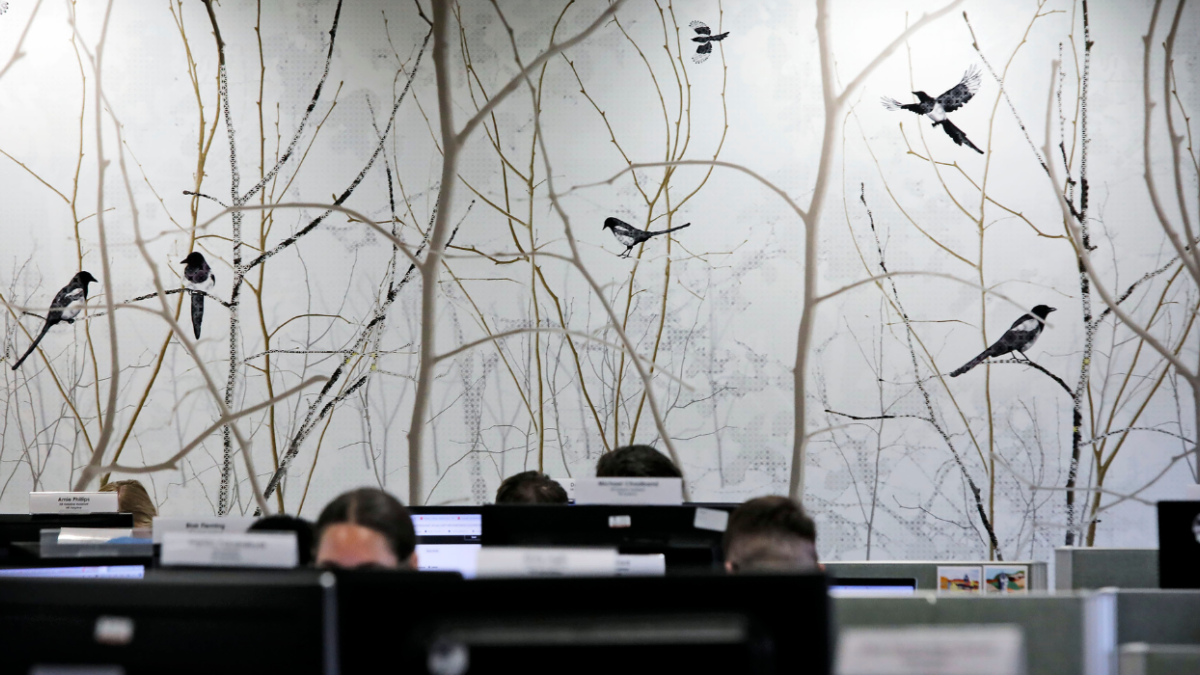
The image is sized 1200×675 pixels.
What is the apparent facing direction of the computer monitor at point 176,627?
away from the camera

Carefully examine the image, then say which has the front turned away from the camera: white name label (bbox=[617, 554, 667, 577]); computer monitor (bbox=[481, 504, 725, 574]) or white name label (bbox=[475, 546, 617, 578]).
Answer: the computer monitor

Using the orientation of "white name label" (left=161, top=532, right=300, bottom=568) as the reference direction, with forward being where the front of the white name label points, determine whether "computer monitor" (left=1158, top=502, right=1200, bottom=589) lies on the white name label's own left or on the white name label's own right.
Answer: on the white name label's own left

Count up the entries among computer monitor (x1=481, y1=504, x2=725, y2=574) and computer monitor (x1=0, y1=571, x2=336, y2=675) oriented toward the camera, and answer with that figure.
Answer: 0

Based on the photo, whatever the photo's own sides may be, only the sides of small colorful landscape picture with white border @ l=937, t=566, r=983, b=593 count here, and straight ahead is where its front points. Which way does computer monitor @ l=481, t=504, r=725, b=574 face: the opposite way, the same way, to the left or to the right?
the opposite way

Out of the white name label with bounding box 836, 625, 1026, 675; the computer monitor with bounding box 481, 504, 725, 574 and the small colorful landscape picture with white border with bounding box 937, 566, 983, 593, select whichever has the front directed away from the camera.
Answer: the computer monitor

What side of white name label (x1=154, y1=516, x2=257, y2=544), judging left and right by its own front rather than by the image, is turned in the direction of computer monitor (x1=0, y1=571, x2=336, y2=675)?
front

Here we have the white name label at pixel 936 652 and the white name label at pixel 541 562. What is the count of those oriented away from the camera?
0

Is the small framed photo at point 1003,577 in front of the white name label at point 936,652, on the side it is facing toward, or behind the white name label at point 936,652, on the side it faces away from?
behind

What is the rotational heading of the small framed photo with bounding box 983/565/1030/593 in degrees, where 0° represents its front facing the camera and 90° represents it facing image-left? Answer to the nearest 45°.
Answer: approximately 0°
